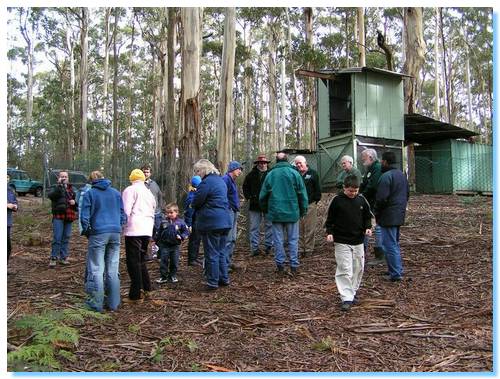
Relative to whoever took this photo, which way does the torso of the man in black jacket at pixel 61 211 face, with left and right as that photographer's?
facing the viewer

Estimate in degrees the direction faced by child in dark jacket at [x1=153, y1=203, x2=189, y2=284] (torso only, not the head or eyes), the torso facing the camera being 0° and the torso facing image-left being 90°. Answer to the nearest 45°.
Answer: approximately 0°

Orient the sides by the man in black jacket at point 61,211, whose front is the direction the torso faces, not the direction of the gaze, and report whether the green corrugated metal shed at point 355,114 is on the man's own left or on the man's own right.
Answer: on the man's own left

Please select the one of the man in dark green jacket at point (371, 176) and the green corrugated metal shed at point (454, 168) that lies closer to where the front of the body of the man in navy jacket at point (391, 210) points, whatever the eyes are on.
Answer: the man in dark green jacket

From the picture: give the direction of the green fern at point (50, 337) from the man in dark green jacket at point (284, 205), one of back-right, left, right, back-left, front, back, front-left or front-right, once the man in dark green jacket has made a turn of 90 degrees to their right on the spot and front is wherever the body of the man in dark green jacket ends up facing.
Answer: back-right

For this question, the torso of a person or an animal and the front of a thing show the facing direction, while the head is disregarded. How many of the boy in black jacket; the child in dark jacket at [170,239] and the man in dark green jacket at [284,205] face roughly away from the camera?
1

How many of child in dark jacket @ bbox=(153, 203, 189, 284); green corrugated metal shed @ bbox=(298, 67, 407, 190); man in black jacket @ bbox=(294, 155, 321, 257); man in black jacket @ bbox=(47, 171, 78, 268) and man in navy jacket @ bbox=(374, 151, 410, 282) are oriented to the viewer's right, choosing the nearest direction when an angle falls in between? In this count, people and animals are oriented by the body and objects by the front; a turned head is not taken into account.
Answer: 0

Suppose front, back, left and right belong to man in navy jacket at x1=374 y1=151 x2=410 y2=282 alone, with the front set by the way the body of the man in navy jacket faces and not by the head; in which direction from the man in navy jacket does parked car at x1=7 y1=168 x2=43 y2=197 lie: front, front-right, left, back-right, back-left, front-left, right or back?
front

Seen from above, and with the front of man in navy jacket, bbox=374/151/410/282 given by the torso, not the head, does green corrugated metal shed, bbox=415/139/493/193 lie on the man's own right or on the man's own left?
on the man's own right

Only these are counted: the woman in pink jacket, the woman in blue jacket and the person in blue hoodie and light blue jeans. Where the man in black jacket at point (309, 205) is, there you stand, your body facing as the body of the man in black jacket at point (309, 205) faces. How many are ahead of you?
3

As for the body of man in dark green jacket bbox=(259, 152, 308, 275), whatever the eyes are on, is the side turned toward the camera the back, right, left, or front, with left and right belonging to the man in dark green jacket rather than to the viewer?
back

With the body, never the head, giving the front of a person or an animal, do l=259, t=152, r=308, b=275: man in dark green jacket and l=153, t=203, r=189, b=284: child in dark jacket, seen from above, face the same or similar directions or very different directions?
very different directions

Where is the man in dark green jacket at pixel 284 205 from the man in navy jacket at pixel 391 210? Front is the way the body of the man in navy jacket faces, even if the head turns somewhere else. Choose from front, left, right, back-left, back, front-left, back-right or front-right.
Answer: front-left

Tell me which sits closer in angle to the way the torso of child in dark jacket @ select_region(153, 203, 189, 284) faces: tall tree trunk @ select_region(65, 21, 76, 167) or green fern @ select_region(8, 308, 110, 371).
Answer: the green fern

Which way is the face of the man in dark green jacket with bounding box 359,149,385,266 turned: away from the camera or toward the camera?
toward the camera

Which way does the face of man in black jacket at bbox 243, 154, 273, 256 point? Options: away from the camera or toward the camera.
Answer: toward the camera

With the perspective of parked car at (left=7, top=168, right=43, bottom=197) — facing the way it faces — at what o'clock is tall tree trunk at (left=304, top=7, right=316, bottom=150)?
The tall tree trunk is roughly at 12 o'clock from the parked car.

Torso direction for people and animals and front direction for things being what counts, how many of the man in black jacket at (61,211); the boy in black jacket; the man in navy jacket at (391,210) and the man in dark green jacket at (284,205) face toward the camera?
2

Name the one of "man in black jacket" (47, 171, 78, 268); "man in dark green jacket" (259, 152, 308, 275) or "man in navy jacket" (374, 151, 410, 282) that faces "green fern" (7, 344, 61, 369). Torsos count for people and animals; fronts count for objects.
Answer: the man in black jacket
